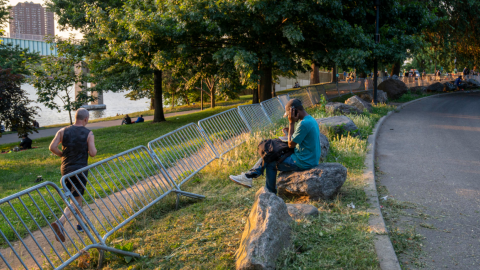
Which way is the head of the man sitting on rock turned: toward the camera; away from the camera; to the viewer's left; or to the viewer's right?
to the viewer's left

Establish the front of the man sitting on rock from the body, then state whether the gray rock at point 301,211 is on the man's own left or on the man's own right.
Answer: on the man's own left

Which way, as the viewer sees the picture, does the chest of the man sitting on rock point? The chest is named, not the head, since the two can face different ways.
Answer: to the viewer's left

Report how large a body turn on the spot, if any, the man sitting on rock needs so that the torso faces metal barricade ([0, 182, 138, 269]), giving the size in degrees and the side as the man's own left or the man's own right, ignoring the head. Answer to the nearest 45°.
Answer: approximately 45° to the man's own left

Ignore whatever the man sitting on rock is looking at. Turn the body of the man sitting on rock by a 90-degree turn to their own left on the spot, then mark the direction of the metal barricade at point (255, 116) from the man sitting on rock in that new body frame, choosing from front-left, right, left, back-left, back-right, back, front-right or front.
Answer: back

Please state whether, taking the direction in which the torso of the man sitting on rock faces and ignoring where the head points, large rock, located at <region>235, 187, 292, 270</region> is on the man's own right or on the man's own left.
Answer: on the man's own left

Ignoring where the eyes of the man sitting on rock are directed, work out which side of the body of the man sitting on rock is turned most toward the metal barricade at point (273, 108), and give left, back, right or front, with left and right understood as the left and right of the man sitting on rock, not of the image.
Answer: right

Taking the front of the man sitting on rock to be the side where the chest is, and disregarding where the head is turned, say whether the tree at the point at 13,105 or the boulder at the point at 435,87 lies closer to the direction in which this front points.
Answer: the tree

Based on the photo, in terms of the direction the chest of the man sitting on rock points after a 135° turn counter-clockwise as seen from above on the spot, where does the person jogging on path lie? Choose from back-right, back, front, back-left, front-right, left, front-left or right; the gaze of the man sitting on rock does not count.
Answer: back-right
